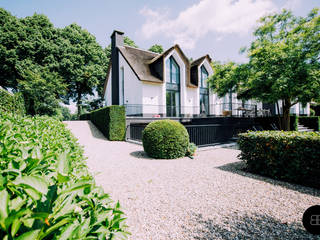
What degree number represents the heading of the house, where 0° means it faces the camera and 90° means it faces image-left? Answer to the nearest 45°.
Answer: approximately 315°

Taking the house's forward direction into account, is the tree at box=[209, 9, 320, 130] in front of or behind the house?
in front

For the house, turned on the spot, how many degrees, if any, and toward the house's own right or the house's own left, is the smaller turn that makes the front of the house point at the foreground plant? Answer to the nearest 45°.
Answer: approximately 45° to the house's own right

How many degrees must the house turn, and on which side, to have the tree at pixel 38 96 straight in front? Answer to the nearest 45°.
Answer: approximately 90° to its right

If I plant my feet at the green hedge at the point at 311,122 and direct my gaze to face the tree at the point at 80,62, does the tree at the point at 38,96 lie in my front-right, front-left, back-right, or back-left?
front-left

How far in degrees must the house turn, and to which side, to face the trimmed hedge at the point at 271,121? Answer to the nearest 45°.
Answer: approximately 45° to its left

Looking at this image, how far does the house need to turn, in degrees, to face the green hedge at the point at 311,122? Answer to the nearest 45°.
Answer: approximately 45° to its left

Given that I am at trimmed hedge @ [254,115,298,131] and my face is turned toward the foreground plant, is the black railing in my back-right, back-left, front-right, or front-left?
front-right
